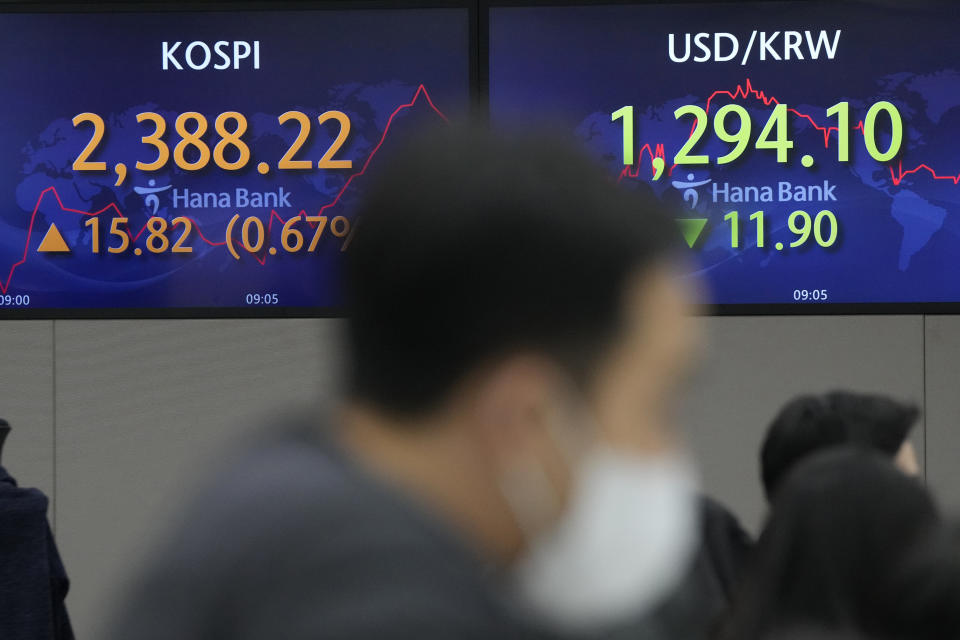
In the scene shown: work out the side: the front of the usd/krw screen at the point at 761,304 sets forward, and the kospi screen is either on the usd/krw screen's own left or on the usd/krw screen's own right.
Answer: on the usd/krw screen's own right

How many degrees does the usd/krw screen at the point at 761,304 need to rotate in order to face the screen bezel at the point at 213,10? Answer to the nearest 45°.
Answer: approximately 90° to its right

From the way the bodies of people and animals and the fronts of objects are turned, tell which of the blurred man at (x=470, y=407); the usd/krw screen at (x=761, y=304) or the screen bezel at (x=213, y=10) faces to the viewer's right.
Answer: the blurred man

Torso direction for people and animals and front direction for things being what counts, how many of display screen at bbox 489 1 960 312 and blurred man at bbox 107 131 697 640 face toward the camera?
1

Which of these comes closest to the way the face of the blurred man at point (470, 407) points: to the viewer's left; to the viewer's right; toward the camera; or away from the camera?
to the viewer's right

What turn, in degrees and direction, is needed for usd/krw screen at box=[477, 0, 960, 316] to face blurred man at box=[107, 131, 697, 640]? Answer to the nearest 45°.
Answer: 0° — it already faces them

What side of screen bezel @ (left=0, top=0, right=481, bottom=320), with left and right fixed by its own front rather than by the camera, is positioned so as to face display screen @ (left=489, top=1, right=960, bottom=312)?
left

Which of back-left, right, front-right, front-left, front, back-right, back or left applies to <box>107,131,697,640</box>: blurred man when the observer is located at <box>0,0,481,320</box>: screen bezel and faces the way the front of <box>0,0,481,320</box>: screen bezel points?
front

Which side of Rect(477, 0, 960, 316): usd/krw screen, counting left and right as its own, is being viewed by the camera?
front

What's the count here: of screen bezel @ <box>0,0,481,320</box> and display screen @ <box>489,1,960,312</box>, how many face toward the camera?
2

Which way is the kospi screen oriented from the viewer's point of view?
toward the camera

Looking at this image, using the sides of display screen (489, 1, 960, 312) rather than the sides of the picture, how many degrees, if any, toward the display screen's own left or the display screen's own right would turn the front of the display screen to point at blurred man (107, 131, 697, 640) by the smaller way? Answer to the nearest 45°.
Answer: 0° — it already faces them

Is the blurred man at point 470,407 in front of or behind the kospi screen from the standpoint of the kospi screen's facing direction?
in front

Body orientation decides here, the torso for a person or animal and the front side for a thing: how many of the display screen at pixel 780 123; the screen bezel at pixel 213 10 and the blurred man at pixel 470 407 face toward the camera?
2

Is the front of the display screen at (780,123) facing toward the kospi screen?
no

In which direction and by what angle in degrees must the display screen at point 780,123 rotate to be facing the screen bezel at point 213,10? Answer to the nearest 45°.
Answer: approximately 90° to its right
